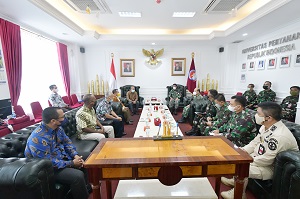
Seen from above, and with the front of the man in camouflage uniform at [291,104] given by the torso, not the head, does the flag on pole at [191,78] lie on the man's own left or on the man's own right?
on the man's own right

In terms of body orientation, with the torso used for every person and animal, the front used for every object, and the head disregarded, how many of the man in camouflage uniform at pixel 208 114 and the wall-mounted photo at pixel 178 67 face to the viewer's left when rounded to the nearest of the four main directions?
1

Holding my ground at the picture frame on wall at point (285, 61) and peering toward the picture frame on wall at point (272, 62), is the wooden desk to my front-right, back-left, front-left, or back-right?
back-left

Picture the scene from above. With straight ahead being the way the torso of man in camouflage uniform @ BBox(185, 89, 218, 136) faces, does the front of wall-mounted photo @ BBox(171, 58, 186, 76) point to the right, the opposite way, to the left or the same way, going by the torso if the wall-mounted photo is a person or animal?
to the left

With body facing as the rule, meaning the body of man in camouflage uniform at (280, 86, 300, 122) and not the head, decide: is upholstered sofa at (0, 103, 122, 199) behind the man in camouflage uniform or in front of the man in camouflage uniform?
in front

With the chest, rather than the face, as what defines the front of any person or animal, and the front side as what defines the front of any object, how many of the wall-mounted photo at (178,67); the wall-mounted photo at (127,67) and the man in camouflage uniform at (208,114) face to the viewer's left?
1

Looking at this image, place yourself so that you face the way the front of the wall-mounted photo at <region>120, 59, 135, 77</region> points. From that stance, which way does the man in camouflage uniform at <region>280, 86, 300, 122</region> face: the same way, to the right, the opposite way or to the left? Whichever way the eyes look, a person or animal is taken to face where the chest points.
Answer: to the right

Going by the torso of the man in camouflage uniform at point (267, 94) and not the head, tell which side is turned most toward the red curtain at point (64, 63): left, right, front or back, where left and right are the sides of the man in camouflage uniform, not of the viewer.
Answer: front

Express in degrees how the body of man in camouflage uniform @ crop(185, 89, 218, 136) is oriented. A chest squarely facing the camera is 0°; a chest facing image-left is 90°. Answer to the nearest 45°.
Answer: approximately 90°
